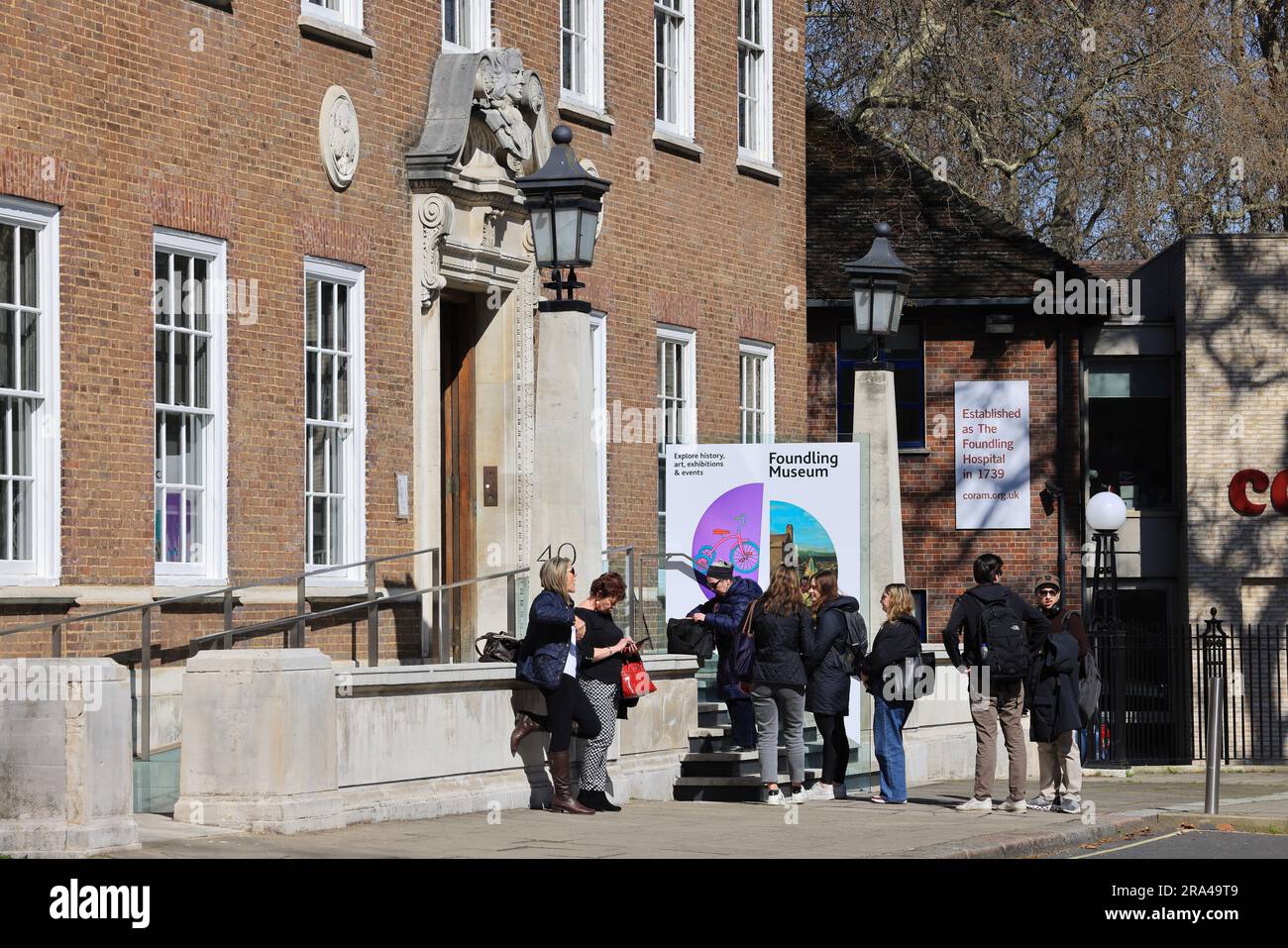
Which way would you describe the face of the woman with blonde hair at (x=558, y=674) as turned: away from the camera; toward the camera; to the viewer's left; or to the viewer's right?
to the viewer's right

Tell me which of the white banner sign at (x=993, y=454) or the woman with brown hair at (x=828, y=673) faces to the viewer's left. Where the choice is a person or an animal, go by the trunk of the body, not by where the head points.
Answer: the woman with brown hair

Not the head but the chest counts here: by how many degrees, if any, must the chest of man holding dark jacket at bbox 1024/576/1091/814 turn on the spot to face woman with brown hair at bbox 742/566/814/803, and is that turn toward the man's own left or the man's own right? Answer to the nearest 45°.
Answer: approximately 45° to the man's own right

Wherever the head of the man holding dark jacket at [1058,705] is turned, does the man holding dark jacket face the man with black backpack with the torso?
yes

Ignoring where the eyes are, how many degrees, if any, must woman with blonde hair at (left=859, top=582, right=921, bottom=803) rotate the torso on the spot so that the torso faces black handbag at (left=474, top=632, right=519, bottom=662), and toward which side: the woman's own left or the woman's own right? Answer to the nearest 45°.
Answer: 0° — they already face it

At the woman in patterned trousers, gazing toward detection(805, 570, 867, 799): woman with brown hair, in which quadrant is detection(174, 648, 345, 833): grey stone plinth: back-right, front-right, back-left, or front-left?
back-right

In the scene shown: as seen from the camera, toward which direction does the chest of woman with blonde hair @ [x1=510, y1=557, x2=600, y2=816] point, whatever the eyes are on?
to the viewer's right

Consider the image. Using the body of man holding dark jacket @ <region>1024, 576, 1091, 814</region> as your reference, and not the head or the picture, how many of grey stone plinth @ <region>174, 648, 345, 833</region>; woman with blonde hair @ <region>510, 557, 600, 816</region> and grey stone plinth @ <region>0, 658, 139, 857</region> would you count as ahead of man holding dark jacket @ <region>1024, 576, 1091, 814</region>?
3

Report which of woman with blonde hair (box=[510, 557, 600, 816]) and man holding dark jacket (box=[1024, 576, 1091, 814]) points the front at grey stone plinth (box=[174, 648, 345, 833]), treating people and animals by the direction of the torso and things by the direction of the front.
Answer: the man holding dark jacket

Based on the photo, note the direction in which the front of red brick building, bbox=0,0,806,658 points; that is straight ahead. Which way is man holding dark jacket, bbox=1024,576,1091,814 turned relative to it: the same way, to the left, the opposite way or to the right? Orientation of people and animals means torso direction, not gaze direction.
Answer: to the right
